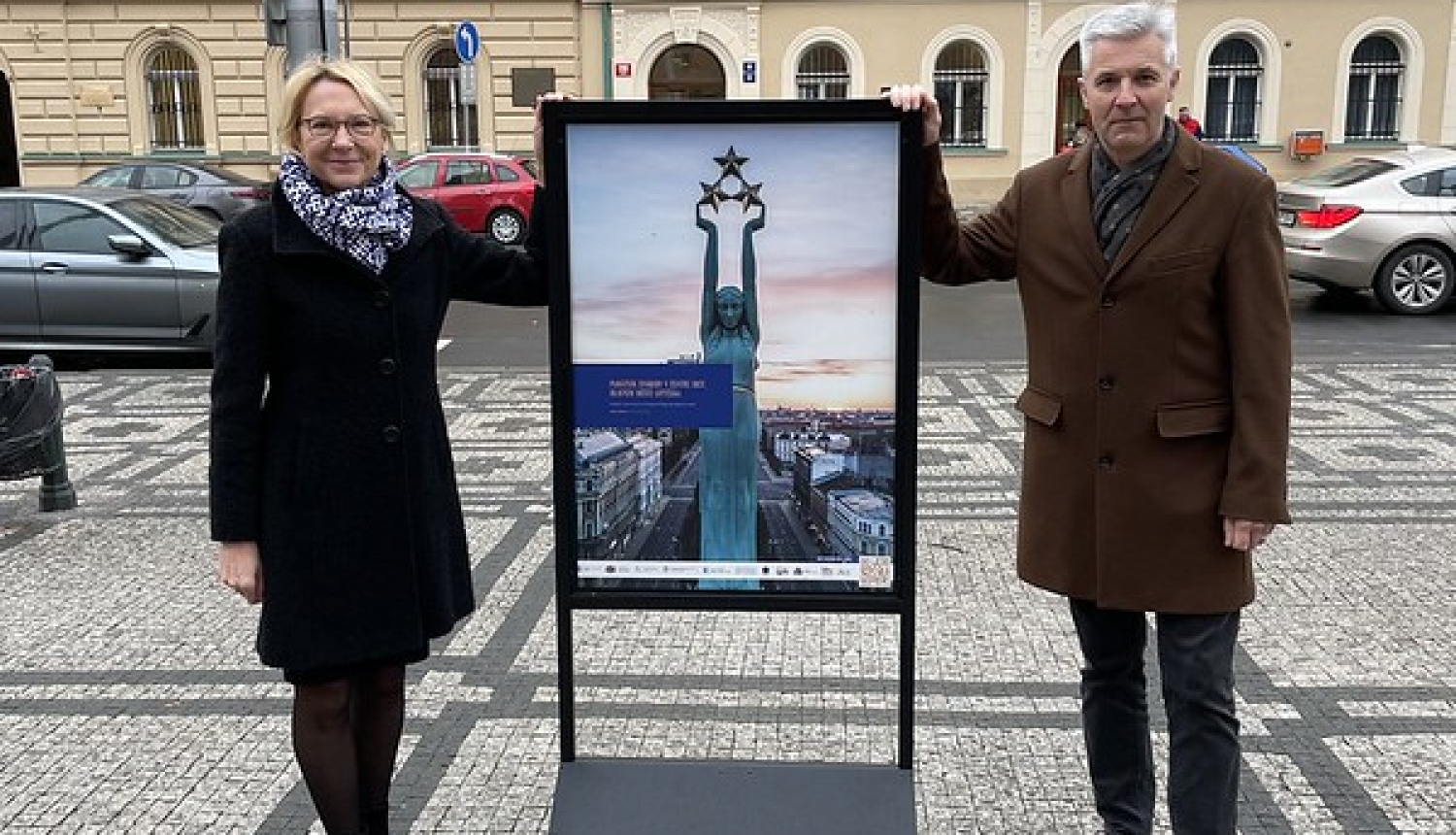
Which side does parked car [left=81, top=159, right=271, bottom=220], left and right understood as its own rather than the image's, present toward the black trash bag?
left

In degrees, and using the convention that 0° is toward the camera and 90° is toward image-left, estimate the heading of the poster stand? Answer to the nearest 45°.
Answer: approximately 0°

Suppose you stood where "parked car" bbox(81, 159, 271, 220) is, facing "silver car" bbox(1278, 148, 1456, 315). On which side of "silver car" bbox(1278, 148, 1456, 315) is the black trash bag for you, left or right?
right

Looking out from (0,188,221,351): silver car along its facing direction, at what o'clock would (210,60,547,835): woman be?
The woman is roughly at 3 o'clock from the silver car.

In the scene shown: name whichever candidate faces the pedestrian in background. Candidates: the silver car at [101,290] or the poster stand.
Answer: the silver car

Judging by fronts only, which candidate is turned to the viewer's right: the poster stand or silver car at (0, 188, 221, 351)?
the silver car

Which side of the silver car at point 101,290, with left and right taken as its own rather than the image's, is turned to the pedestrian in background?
front

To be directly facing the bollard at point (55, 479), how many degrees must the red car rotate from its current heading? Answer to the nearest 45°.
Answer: approximately 90° to its left

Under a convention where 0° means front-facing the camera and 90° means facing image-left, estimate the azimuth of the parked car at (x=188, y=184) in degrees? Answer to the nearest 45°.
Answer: approximately 90°
